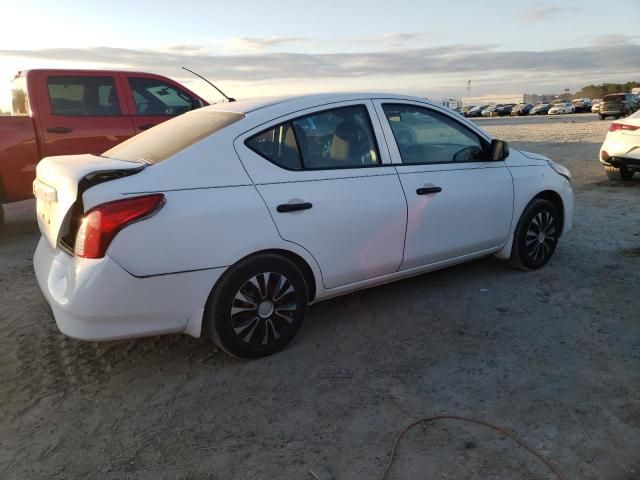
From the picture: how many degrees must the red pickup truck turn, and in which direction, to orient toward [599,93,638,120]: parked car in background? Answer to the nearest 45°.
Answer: approximately 45° to its left

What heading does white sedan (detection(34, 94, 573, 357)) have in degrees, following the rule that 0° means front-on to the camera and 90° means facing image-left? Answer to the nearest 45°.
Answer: approximately 225°

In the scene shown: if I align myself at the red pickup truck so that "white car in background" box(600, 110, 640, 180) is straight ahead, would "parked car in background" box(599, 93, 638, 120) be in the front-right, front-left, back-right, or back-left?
front-left

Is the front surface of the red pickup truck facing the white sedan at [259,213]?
no

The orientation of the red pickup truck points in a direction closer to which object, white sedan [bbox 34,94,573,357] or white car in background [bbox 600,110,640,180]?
the white car in background

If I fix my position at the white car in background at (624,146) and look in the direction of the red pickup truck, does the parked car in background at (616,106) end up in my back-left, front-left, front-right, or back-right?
back-right

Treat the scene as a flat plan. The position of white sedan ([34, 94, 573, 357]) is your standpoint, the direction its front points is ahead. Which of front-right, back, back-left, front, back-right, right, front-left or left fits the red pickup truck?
left

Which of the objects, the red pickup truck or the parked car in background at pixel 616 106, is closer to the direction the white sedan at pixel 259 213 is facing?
the parked car in background

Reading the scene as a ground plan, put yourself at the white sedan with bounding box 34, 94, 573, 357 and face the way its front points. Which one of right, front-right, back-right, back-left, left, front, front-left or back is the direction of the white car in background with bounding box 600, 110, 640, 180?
front

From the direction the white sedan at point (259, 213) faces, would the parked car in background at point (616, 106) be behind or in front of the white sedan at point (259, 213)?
in front

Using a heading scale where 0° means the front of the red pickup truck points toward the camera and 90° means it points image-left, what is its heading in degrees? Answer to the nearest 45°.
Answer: approximately 270°

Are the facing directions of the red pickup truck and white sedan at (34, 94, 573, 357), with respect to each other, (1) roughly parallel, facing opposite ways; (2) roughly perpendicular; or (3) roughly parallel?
roughly parallel

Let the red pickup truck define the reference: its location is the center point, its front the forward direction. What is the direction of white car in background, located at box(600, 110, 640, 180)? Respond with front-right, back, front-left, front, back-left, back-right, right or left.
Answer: front

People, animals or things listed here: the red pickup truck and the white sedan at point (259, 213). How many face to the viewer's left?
0

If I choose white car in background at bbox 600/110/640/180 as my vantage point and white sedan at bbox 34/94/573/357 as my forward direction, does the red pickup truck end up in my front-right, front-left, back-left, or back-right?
front-right

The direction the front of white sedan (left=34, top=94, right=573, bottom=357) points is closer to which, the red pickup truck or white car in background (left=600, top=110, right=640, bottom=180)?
the white car in background
